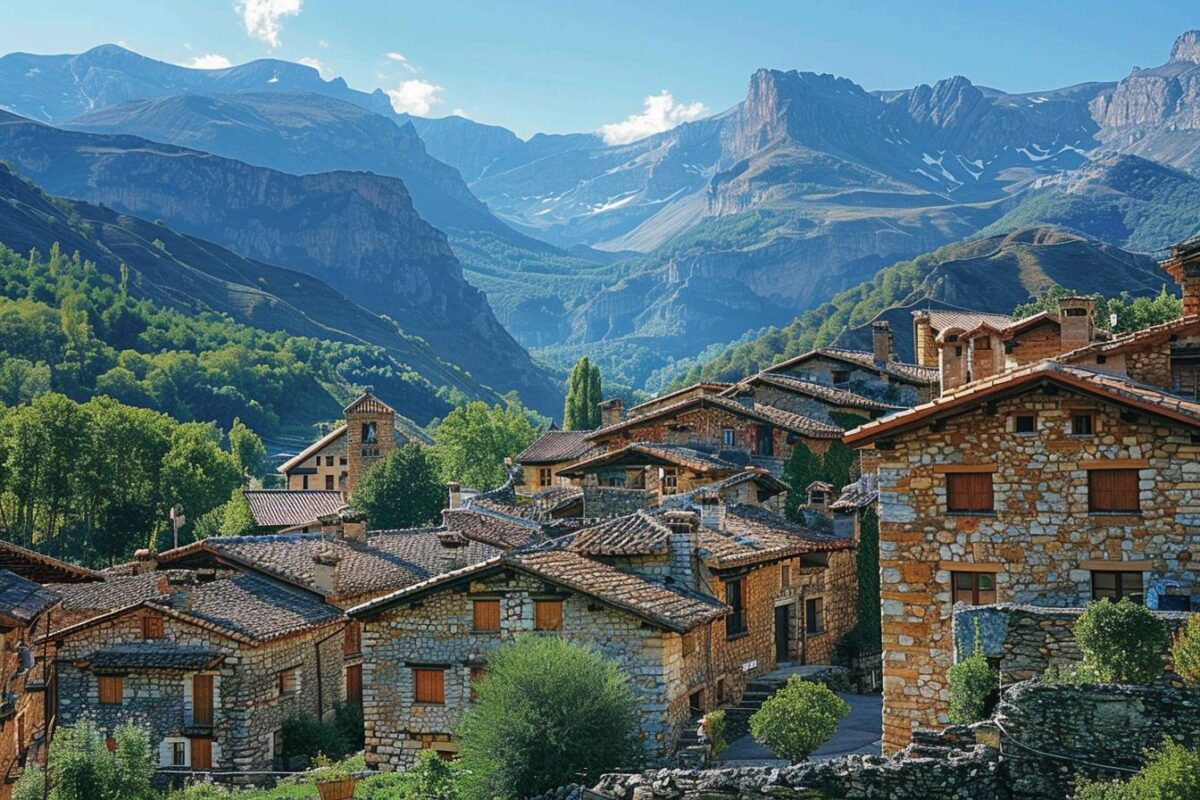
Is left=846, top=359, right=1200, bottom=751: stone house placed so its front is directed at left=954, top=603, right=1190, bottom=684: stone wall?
yes

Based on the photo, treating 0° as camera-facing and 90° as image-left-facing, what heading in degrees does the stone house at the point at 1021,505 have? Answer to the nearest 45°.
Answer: approximately 0°

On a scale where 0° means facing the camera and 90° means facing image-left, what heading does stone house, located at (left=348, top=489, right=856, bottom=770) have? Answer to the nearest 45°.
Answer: approximately 315°

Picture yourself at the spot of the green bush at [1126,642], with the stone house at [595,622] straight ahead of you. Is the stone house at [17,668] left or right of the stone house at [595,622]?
left

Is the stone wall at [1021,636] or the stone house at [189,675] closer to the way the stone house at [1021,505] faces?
the stone wall
